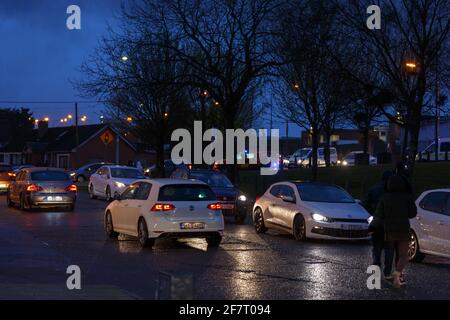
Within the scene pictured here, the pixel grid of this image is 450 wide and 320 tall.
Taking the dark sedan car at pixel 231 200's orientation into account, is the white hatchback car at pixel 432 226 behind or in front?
in front

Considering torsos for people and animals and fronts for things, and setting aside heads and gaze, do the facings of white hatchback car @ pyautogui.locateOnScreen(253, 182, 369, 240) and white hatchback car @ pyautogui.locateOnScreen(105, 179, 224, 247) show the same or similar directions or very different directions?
very different directions

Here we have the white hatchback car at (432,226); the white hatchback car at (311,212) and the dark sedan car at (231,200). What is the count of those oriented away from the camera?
0

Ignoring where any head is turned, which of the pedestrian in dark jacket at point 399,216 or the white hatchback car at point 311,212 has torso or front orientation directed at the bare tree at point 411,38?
the pedestrian in dark jacket

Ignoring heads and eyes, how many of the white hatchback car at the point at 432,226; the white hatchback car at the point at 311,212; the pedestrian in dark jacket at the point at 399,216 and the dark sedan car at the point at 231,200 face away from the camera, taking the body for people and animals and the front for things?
1

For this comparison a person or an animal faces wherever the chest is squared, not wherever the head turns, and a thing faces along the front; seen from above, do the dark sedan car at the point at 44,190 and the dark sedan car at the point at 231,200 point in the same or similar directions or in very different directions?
very different directions

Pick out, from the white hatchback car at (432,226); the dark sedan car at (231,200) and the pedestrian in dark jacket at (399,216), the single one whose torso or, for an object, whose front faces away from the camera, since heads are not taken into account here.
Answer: the pedestrian in dark jacket

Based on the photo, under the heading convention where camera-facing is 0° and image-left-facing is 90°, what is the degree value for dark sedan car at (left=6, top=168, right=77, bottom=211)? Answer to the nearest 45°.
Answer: approximately 135°

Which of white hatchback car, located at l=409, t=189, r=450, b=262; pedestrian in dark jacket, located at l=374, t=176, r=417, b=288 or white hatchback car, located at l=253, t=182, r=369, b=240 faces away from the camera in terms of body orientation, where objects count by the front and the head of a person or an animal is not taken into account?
the pedestrian in dark jacket

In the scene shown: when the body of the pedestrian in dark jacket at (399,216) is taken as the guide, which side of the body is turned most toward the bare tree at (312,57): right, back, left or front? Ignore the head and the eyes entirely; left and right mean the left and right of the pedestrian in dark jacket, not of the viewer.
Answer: front

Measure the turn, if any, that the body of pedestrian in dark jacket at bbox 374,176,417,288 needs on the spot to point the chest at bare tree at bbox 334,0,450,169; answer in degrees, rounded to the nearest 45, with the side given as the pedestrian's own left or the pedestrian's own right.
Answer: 0° — they already face it

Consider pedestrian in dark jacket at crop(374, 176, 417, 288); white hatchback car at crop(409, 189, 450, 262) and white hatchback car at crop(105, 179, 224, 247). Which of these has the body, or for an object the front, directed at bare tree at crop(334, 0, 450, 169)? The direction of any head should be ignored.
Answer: the pedestrian in dark jacket

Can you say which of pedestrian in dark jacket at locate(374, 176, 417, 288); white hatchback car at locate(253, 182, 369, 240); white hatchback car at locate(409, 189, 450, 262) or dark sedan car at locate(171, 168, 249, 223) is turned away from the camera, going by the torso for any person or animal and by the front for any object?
the pedestrian in dark jacket
